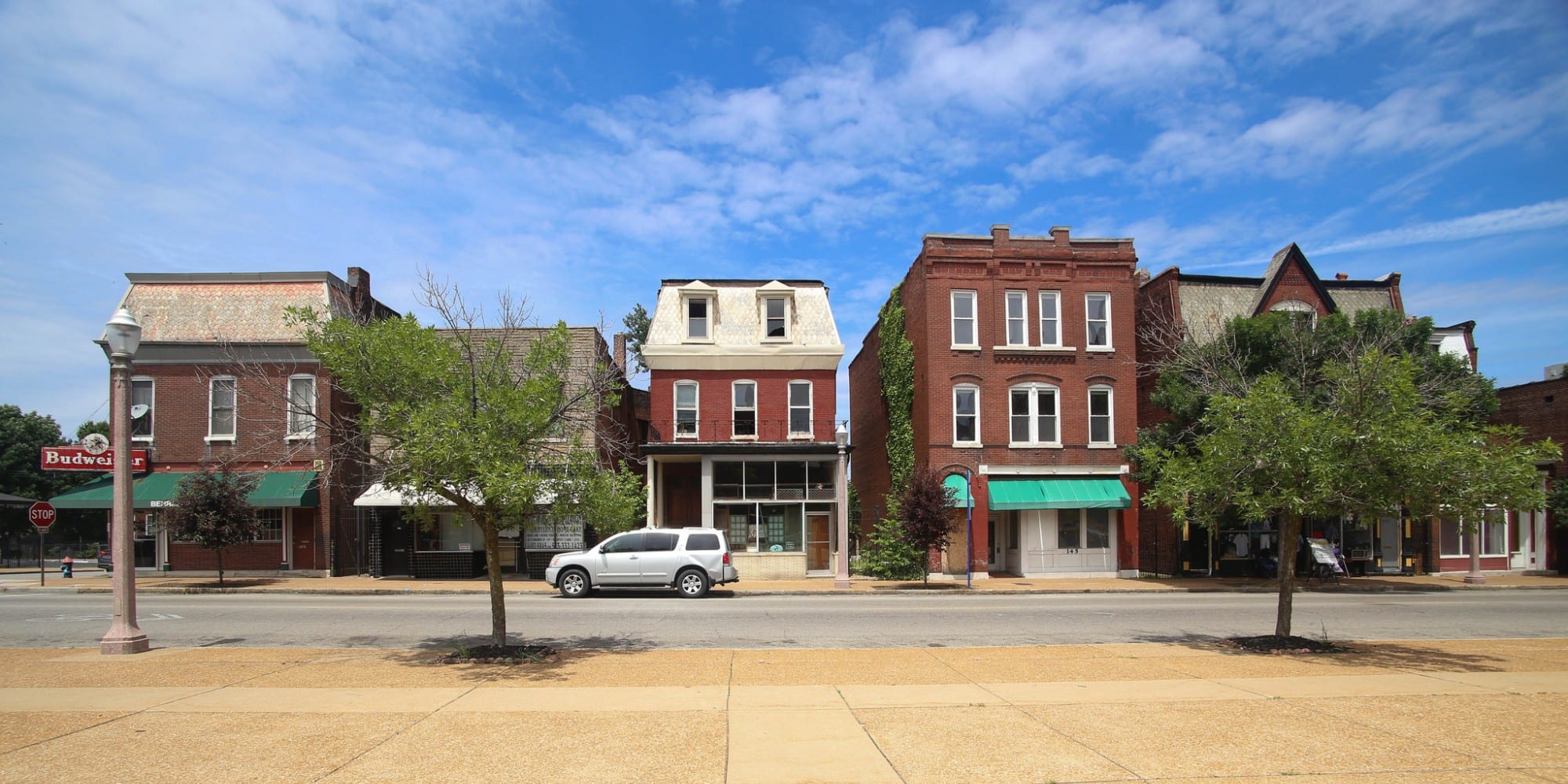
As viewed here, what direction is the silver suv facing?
to the viewer's left

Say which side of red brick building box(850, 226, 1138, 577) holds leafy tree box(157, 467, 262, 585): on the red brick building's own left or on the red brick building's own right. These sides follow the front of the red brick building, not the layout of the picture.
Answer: on the red brick building's own right

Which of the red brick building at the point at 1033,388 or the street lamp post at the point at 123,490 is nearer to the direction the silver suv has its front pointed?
the street lamp post

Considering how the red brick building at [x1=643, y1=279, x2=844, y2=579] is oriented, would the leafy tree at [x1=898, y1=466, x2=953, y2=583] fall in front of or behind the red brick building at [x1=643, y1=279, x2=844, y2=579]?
in front

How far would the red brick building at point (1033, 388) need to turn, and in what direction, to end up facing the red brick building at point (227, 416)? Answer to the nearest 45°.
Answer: approximately 90° to its right

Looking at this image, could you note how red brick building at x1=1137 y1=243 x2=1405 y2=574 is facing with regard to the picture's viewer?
facing the viewer

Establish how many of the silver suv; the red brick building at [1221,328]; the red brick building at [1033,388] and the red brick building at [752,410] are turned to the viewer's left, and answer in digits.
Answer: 1

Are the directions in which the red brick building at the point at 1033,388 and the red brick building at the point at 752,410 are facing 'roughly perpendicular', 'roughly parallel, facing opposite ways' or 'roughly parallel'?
roughly parallel

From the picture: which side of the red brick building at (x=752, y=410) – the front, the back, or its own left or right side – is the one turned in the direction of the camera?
front

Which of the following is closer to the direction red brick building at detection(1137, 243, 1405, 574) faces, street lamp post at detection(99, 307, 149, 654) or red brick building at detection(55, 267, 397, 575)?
the street lamp post

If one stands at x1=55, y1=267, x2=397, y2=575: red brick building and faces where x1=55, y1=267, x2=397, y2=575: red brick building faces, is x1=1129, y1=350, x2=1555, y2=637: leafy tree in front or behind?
in front

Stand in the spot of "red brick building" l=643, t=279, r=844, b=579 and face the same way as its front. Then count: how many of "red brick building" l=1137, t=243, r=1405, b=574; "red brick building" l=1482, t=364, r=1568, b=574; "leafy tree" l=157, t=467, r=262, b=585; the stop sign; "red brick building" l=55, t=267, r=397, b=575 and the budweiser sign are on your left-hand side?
2

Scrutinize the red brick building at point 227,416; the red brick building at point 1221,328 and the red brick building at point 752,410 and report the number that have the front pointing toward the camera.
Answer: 3
